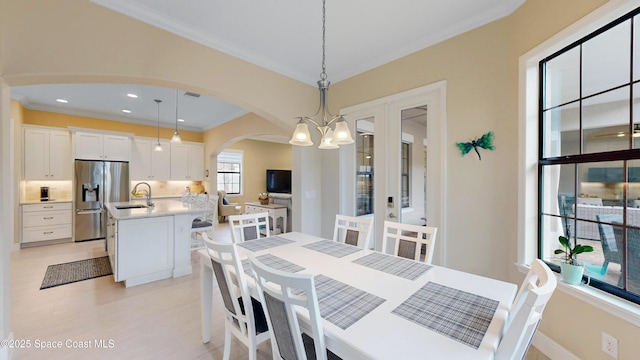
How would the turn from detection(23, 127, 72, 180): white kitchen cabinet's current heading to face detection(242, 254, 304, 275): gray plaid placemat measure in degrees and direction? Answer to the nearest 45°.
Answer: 0° — it already faces it

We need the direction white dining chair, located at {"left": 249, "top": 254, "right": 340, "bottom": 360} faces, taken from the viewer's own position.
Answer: facing away from the viewer and to the right of the viewer

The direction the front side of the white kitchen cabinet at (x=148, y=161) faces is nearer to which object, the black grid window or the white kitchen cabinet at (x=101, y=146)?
the black grid window

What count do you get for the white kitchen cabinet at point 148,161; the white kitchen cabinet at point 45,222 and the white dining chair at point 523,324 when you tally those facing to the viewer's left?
1

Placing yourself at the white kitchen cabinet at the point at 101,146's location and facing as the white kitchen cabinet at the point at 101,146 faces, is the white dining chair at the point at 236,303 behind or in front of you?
in front

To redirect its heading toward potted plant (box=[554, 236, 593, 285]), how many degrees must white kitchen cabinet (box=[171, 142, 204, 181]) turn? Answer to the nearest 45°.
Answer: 0° — it already faces it

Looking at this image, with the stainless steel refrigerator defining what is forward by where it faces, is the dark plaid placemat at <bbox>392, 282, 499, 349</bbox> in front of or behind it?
in front

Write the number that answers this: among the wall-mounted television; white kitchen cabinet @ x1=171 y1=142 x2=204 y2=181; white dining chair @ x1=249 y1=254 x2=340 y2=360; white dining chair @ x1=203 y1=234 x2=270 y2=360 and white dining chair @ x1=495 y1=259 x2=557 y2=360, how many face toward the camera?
2

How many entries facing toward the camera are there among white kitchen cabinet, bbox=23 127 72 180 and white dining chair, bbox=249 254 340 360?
1

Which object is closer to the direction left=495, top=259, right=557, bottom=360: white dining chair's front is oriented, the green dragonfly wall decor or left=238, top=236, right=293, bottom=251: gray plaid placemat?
the gray plaid placemat

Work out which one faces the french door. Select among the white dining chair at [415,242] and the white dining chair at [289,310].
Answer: the white dining chair at [289,310]

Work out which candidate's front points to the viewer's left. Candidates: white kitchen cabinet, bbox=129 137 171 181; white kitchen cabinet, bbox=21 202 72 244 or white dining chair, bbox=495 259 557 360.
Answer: the white dining chair

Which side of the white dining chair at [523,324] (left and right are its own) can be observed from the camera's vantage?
left
